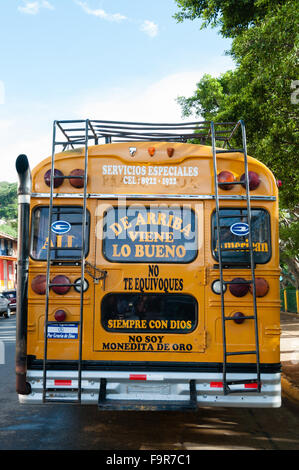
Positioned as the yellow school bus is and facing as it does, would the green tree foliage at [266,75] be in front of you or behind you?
in front

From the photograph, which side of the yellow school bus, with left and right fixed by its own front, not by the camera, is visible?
back
